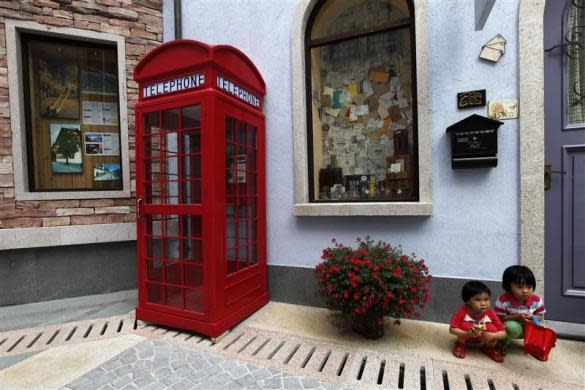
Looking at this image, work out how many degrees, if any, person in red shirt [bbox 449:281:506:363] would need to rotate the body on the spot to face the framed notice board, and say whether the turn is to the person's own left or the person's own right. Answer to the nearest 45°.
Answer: approximately 90° to the person's own right

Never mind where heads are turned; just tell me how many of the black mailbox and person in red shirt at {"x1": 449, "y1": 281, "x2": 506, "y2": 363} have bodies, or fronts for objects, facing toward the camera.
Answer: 2

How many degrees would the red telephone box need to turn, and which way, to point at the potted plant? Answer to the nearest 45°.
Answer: approximately 90° to its left

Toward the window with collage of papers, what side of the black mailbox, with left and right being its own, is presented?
right

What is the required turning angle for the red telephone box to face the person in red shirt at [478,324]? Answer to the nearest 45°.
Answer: approximately 90° to its left

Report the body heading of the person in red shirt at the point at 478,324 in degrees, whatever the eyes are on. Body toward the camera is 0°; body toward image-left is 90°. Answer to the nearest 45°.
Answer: approximately 0°

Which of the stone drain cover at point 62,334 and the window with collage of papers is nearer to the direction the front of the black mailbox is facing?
the stone drain cover

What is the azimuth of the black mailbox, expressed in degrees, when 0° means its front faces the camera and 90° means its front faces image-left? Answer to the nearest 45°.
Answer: approximately 0°

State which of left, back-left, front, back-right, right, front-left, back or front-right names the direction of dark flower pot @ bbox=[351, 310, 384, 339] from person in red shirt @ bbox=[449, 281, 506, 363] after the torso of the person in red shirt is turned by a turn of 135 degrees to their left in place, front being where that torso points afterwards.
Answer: back-left
